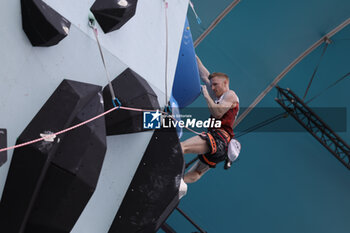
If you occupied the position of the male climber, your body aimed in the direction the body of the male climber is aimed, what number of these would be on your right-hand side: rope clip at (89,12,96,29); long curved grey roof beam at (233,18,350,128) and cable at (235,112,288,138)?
2

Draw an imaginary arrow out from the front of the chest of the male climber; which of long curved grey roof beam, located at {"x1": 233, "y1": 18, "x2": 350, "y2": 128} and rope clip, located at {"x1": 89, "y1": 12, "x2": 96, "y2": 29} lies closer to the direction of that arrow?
the rope clip

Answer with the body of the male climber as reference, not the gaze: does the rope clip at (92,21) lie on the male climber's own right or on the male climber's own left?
on the male climber's own left

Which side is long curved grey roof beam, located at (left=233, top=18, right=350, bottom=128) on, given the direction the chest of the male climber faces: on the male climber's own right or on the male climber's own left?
on the male climber's own right

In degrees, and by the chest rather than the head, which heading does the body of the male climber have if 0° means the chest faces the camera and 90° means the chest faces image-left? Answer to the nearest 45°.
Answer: approximately 90°
